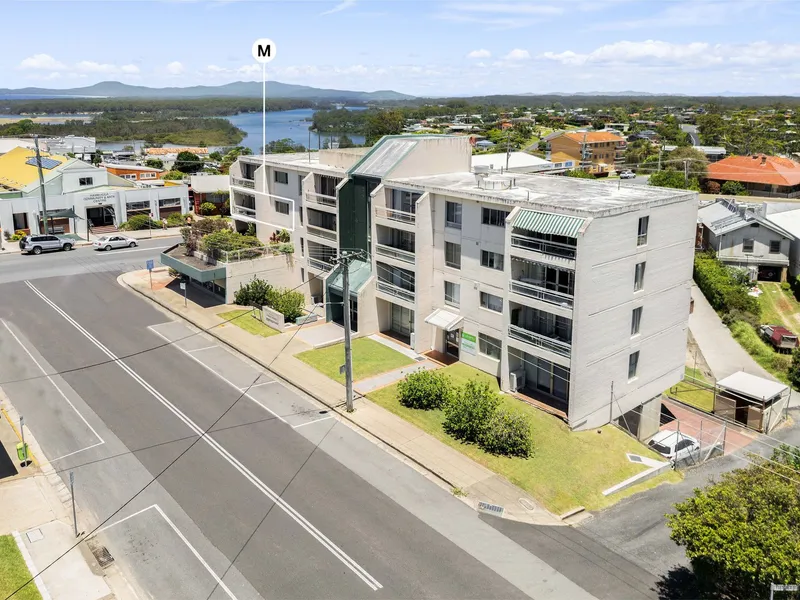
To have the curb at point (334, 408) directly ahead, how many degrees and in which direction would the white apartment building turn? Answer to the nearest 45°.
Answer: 0° — it already faces it

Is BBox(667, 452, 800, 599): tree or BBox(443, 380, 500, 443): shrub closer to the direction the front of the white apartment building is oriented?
the shrub

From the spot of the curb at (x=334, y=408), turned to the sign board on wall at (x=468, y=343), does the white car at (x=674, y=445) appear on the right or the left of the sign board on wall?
right

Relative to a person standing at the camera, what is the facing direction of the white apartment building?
facing the viewer and to the left of the viewer

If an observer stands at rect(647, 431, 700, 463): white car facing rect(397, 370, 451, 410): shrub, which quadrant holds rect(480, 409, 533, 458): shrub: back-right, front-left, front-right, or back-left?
front-left

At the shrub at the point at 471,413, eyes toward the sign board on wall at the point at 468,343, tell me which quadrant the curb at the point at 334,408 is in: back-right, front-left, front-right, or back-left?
front-left

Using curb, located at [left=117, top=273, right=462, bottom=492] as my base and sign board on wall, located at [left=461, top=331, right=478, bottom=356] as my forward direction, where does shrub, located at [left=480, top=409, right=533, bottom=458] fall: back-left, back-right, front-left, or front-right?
front-right

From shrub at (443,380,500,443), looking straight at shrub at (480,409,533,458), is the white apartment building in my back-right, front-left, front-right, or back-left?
back-left

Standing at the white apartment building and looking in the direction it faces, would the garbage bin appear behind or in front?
in front

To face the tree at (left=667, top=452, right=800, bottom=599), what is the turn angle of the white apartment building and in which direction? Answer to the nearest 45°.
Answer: approximately 45° to its left
